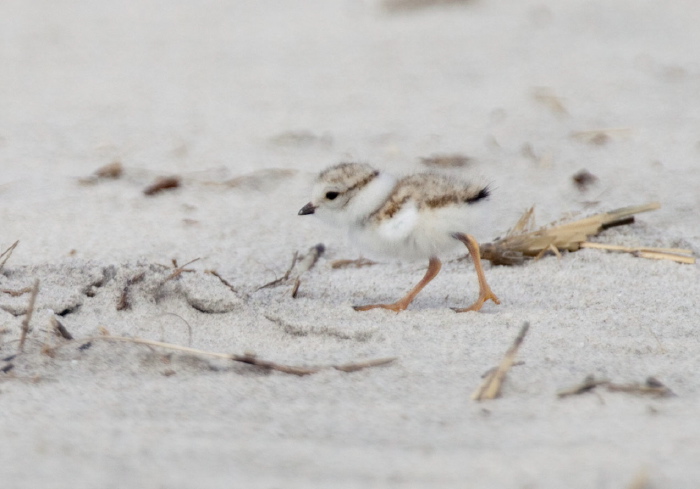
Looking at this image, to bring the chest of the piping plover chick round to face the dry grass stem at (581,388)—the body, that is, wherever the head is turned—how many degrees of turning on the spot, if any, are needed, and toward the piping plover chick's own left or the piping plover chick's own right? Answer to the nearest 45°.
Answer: approximately 90° to the piping plover chick's own left

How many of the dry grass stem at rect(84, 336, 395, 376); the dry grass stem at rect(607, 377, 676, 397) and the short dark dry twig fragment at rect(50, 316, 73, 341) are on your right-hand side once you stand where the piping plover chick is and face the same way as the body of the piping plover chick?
0

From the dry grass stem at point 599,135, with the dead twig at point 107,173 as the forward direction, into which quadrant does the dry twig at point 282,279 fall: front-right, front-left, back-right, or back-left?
front-left

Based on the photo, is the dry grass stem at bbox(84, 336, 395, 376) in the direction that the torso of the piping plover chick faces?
no

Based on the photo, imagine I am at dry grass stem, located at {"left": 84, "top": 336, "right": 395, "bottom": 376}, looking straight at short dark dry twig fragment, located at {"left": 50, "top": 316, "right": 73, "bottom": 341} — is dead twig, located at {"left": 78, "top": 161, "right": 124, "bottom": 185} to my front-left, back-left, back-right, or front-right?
front-right

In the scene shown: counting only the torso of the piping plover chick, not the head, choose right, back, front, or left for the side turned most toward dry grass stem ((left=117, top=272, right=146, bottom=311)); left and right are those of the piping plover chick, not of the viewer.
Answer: front

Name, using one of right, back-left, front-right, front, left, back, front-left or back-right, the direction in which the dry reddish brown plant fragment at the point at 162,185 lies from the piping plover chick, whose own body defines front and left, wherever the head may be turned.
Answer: front-right

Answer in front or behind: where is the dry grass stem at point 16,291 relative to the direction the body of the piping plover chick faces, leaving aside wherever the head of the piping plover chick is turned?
in front

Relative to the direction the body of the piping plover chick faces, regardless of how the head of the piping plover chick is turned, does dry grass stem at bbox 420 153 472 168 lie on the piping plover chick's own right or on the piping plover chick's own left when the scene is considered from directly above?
on the piping plover chick's own right

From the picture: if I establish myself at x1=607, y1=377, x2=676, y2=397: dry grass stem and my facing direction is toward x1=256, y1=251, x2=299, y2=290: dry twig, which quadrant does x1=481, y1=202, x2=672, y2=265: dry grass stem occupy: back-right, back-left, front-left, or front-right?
front-right

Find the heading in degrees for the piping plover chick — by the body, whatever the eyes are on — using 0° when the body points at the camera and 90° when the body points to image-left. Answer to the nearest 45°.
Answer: approximately 90°

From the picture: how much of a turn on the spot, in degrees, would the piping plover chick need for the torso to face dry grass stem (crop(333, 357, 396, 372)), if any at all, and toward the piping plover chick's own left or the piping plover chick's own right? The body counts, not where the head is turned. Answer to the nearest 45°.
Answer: approximately 90° to the piping plover chick's own left

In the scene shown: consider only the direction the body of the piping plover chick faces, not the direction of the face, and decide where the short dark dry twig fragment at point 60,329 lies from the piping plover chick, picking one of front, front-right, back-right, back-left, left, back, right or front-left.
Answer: front-left
